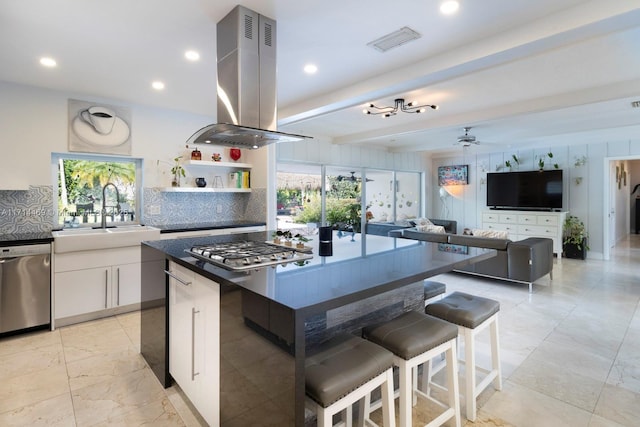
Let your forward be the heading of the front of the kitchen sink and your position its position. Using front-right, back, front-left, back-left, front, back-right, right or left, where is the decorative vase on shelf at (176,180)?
back-left

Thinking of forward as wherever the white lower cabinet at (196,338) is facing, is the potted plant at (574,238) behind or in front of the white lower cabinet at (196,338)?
behind

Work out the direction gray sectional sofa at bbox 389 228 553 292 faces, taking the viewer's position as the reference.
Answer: facing away from the viewer and to the right of the viewer

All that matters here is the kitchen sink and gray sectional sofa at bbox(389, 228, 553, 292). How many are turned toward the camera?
1

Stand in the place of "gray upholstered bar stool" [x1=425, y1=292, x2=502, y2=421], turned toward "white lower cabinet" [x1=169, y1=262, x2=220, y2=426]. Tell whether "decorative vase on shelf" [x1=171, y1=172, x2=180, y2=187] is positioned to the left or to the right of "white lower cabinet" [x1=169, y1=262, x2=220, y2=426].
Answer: right

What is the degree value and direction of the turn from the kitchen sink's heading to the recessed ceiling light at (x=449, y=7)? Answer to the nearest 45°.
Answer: approximately 45° to its left

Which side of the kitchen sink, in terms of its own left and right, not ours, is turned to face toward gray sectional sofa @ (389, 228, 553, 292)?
left

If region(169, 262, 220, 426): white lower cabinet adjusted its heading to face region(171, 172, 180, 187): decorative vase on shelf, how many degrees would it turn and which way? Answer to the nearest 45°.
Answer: approximately 135° to its right

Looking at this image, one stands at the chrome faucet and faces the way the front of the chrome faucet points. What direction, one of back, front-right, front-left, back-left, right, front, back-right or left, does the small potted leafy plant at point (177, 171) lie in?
front-left
